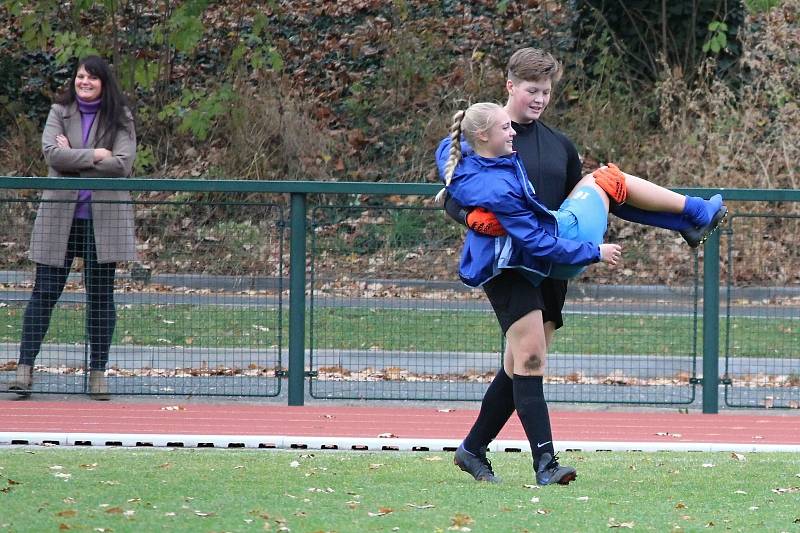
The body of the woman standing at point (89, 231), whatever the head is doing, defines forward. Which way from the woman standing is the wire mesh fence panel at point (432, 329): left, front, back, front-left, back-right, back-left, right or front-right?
left

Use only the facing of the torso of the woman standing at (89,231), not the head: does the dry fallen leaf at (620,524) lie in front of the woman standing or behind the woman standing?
in front

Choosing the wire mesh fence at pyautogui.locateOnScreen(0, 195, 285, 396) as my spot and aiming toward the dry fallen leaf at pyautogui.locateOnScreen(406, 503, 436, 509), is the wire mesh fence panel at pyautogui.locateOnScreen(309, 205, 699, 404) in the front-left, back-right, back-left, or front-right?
front-left

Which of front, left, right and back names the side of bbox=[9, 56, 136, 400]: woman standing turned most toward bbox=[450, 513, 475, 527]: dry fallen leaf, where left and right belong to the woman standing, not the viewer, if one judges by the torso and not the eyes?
front

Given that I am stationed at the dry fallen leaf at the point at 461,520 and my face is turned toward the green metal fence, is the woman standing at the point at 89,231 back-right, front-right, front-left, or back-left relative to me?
front-left

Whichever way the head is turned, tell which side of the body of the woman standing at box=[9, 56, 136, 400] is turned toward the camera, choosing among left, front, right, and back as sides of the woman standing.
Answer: front

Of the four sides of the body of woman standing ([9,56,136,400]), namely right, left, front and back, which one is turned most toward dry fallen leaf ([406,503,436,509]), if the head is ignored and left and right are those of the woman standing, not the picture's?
front

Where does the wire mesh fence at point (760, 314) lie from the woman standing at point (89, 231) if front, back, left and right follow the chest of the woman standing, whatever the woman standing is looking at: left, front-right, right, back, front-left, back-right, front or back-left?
left
